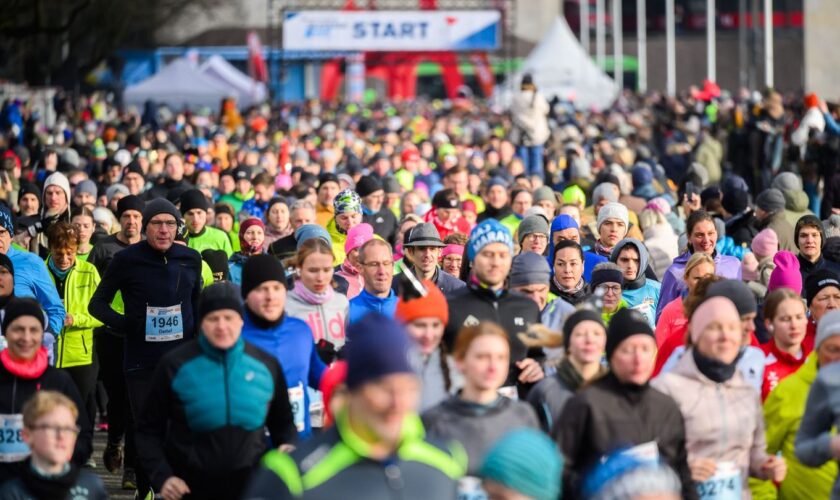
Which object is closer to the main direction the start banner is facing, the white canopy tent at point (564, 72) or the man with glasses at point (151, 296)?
the man with glasses

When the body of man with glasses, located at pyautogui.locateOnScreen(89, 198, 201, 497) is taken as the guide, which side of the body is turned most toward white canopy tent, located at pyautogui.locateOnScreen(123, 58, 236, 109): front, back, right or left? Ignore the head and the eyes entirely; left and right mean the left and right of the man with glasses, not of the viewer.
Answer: back

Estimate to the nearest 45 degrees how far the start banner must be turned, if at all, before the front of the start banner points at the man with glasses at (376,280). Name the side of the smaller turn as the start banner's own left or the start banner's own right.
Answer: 0° — it already faces them

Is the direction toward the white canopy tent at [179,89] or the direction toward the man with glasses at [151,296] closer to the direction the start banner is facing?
the man with glasses

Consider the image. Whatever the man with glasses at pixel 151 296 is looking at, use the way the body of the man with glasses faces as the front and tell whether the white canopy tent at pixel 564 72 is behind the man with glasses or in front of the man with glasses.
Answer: behind

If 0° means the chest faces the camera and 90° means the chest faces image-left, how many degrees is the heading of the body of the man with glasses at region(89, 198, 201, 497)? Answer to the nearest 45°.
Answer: approximately 0°

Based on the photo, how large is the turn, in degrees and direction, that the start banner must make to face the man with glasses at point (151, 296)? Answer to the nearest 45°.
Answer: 0° — it already faces them

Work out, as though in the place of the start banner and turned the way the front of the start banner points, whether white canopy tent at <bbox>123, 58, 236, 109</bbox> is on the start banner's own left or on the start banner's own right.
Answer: on the start banner's own right

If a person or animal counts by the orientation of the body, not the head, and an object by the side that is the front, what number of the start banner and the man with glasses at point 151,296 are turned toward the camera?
2

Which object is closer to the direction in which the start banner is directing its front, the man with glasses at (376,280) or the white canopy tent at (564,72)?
the man with glasses

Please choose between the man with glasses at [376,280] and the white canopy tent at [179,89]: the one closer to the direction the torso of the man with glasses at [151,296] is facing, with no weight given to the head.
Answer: the man with glasses

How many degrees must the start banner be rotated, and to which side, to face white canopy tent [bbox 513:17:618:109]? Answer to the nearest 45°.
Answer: approximately 90° to its left
